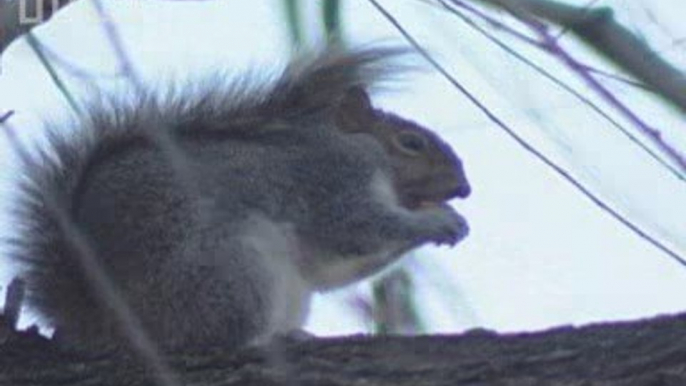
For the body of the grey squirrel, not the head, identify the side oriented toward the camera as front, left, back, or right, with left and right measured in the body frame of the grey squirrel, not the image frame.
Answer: right
